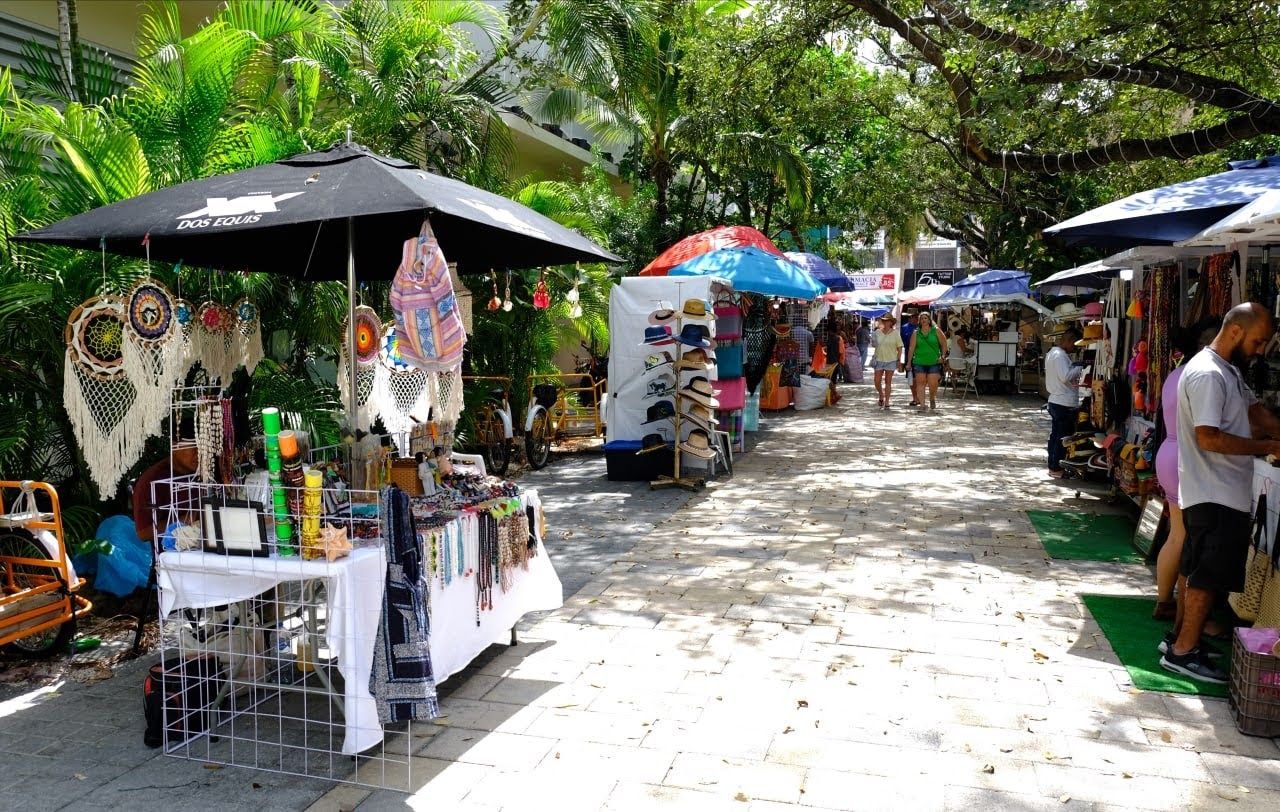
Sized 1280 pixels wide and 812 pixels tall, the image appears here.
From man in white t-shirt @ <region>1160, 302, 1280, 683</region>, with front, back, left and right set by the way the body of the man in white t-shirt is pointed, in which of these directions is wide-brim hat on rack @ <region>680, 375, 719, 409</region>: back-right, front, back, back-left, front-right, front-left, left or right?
back-left

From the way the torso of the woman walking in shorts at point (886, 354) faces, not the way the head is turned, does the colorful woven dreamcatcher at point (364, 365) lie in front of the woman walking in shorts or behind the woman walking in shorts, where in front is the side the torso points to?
in front

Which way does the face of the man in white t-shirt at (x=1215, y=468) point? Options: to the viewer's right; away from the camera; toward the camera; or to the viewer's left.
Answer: to the viewer's right

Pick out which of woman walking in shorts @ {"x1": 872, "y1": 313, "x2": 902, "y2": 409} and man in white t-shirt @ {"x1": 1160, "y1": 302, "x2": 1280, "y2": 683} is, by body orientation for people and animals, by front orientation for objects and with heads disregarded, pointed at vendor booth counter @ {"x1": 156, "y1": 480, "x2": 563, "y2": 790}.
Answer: the woman walking in shorts

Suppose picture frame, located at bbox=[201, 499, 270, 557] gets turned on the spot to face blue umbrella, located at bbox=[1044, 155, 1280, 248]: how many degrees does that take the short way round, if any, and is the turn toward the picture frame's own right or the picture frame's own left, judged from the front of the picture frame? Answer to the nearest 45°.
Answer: approximately 90° to the picture frame's own left

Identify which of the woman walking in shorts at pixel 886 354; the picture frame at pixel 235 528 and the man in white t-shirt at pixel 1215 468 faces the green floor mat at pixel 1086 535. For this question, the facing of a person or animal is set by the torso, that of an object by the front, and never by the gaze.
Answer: the woman walking in shorts

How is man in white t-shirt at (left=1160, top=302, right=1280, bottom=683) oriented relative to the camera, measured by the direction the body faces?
to the viewer's right

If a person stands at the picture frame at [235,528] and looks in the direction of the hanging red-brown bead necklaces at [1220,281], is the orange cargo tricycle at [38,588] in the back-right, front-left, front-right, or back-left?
back-left

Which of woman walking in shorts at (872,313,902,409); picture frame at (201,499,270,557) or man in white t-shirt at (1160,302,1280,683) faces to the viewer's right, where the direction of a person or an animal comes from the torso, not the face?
the man in white t-shirt

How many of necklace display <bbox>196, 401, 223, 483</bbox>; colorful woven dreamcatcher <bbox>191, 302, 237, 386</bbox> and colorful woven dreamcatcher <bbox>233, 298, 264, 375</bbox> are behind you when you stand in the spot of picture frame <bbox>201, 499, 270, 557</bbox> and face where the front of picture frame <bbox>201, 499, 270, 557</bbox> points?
3

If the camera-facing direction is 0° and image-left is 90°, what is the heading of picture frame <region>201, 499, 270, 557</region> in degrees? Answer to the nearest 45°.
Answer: approximately 0°

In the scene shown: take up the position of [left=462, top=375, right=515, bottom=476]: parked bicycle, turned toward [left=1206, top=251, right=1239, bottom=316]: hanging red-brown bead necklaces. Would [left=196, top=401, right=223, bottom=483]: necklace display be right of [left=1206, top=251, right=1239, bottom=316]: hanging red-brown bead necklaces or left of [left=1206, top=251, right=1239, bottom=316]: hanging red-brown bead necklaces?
right
